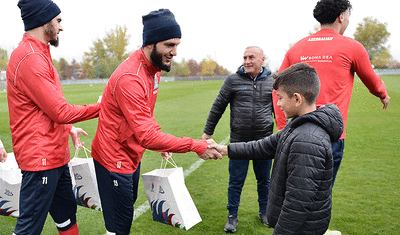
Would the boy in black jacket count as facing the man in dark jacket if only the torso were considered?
no

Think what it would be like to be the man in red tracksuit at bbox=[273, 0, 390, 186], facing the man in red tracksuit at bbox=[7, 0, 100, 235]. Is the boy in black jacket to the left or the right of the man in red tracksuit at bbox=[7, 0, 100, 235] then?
left

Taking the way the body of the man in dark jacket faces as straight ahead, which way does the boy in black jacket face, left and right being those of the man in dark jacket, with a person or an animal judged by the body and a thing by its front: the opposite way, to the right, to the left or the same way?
to the right

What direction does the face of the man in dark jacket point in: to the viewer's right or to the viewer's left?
to the viewer's left

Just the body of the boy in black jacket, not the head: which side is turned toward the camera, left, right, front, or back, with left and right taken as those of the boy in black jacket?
left

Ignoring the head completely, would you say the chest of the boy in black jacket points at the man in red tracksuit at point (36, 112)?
yes

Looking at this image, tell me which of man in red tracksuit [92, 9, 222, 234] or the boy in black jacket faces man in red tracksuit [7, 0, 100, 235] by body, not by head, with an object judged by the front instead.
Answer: the boy in black jacket

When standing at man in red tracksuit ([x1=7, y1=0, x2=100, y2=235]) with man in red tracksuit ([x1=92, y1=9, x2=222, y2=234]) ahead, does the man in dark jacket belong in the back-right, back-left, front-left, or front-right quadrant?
front-left

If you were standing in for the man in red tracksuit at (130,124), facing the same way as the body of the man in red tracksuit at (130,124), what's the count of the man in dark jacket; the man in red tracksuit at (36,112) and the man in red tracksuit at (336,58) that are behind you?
1

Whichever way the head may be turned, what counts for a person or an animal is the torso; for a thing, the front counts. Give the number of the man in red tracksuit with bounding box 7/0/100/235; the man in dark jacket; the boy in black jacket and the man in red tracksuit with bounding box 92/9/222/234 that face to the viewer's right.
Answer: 2

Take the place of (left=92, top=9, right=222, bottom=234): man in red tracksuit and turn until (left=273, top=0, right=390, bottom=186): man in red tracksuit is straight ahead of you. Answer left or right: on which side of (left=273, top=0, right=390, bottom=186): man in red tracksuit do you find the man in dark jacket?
left

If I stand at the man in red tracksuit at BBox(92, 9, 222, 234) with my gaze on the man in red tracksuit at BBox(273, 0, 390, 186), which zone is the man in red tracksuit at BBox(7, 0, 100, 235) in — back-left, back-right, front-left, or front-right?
back-left

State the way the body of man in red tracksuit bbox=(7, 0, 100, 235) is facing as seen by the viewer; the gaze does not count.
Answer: to the viewer's right

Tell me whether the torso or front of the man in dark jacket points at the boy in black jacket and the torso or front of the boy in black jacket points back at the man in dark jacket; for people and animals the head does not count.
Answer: no

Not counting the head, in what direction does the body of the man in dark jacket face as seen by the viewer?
toward the camera

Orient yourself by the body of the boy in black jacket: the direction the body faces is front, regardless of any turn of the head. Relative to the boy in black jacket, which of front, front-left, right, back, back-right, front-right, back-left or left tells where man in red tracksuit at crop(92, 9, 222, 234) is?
front

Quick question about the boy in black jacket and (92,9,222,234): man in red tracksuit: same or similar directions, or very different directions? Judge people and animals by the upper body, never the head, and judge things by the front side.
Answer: very different directions

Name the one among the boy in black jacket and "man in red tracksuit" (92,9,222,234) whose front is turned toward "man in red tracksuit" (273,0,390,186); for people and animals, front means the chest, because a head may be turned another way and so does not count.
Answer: "man in red tracksuit" (92,9,222,234)

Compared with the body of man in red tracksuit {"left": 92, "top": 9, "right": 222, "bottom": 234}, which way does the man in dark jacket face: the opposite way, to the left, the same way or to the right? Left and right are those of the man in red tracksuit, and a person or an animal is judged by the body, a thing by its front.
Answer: to the right

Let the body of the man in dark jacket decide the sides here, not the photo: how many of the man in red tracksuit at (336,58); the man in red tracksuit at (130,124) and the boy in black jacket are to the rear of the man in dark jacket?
0
